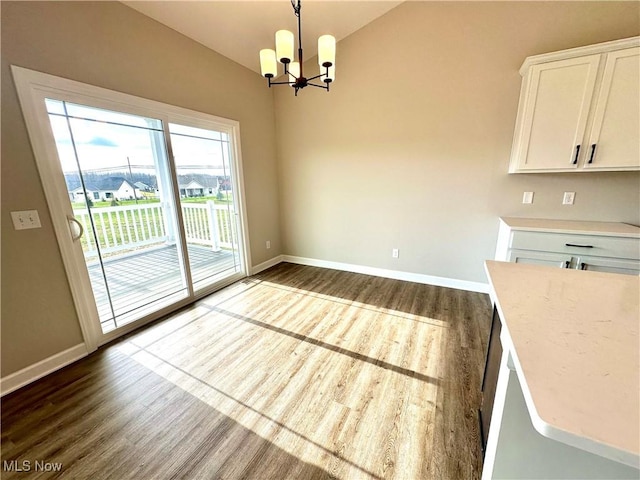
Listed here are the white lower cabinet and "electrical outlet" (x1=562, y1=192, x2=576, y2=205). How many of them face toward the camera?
2

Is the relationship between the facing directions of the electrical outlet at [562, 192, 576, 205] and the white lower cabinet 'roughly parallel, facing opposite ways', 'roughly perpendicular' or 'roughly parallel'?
roughly parallel

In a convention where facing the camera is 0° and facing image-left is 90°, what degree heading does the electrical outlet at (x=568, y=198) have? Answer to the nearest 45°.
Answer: approximately 0°

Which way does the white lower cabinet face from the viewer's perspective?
toward the camera

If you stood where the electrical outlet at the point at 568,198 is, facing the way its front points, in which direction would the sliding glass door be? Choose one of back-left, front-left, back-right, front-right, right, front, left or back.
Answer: front-right
